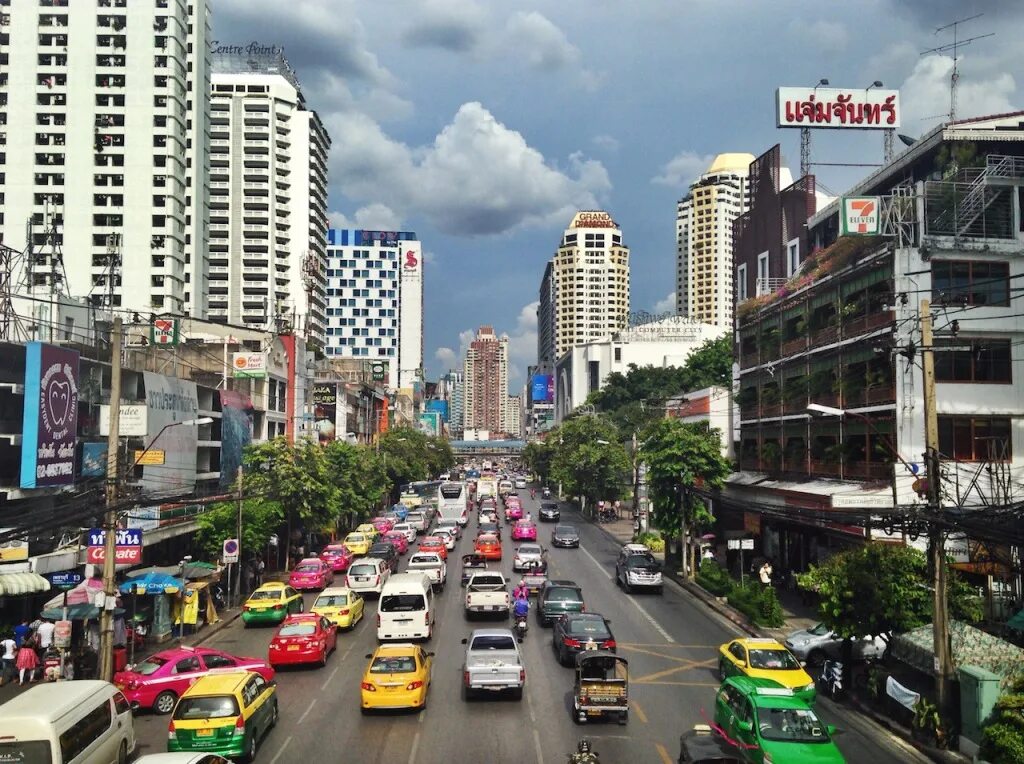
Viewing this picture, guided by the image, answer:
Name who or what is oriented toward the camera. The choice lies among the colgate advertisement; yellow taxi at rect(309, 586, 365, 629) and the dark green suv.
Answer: the colgate advertisement

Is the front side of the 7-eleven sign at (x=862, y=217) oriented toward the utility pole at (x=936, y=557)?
yes

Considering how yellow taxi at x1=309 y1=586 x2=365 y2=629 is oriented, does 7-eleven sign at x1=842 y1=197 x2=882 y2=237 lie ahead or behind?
ahead

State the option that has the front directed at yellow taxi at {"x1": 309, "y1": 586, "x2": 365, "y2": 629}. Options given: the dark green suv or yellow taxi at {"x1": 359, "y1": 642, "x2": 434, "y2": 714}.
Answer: yellow taxi at {"x1": 359, "y1": 642, "x2": 434, "y2": 714}

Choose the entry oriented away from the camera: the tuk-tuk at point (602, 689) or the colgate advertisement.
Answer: the tuk-tuk

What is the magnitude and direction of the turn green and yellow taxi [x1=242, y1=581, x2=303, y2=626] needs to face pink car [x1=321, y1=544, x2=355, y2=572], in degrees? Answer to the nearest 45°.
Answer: approximately 45° to its left

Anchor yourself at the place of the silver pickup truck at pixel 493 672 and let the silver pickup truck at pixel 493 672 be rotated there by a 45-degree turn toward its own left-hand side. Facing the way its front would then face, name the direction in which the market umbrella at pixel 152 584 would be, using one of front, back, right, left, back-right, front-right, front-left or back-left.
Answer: front

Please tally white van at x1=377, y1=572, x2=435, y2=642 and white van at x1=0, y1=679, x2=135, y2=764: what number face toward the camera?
0

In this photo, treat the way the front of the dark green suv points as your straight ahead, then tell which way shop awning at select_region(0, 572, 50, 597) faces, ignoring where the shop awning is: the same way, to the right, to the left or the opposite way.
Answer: to the right

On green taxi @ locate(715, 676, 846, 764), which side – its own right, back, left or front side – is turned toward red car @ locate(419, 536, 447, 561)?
back

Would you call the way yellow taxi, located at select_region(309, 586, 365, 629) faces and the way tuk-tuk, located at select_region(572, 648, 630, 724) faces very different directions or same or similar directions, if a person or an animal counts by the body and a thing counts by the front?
same or similar directions

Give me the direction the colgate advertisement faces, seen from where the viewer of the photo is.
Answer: facing the viewer

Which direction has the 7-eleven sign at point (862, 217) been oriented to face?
toward the camera

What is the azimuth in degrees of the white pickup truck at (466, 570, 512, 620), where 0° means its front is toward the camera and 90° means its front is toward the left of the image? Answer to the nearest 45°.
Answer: approximately 180°

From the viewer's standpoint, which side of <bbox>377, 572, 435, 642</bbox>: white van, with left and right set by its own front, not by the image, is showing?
back

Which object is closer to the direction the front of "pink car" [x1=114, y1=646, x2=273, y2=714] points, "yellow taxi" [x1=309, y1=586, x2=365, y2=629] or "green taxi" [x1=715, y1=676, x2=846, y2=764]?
the yellow taxi

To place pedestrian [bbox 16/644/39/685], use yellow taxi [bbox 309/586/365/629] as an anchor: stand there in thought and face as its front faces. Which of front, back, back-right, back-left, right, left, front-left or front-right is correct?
back

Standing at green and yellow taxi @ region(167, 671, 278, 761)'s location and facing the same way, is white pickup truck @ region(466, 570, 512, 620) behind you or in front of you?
in front
